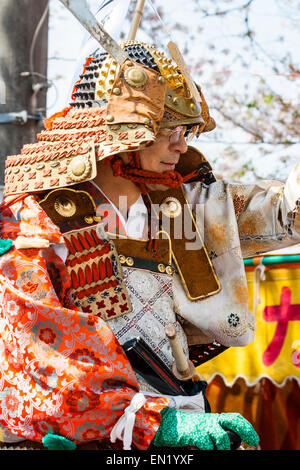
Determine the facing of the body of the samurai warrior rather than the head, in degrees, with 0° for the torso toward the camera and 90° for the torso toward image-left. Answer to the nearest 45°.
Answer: approximately 315°

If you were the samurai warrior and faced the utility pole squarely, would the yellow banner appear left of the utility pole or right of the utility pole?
right

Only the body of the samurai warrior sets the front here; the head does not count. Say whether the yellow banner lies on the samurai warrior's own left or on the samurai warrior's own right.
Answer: on the samurai warrior's own left

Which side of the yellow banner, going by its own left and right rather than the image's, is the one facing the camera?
front

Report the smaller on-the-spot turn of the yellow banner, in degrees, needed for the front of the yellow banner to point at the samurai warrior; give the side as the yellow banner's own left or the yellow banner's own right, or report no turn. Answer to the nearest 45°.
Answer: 0° — it already faces them

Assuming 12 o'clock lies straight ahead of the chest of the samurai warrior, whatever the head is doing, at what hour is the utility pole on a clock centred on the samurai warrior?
The utility pole is roughly at 7 o'clock from the samurai warrior.

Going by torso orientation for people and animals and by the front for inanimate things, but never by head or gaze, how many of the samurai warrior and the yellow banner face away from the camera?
0
